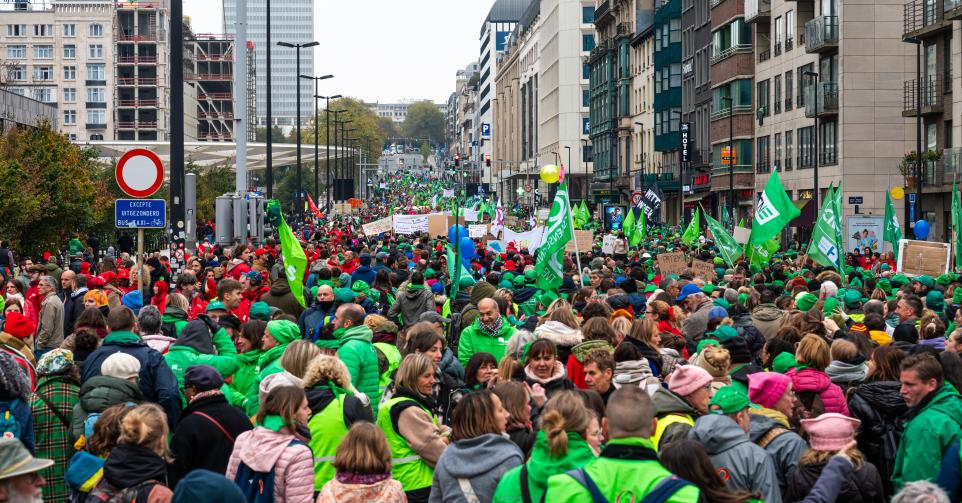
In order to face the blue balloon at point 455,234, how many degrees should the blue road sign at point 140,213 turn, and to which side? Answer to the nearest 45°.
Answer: approximately 135° to its left

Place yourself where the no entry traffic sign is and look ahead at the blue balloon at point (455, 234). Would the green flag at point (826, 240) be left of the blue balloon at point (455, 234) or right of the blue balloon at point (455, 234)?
right

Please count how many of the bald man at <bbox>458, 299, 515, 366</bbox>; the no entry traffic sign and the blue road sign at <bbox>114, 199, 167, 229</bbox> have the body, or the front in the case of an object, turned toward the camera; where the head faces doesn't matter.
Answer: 3

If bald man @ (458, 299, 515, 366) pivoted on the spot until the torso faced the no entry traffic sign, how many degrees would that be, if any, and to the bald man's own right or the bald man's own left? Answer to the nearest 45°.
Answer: approximately 135° to the bald man's own right

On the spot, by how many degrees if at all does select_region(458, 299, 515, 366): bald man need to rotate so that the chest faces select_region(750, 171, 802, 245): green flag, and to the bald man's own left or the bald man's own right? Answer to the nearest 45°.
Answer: approximately 180°

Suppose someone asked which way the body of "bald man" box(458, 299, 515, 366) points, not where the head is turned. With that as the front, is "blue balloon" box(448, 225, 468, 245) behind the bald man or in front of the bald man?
behind

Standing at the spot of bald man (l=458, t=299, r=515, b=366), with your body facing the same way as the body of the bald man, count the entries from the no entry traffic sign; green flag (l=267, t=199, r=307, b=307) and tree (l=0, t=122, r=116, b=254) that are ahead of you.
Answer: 0

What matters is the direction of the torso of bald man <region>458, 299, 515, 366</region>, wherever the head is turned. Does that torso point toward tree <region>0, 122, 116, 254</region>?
no

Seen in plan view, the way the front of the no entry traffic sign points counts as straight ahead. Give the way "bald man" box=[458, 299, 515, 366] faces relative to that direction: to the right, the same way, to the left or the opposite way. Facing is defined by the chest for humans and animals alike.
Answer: the same way

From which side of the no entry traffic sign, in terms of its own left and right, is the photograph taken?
front

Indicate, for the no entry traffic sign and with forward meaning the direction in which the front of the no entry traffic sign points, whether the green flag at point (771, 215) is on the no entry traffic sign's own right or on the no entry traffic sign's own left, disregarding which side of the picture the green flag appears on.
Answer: on the no entry traffic sign's own left

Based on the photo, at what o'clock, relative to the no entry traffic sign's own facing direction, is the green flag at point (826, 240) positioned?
The green flag is roughly at 8 o'clock from the no entry traffic sign.

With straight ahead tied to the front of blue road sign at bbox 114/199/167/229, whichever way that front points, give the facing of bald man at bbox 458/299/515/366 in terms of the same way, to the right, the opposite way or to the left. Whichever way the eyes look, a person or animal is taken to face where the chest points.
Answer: the same way

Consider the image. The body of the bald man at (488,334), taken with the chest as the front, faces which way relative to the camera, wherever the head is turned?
toward the camera

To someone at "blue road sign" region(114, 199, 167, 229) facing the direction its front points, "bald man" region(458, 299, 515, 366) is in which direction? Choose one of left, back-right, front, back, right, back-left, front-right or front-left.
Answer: front-left

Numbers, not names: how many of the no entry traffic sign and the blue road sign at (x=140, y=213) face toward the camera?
2

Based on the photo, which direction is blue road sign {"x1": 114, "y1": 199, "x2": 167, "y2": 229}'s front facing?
toward the camera
